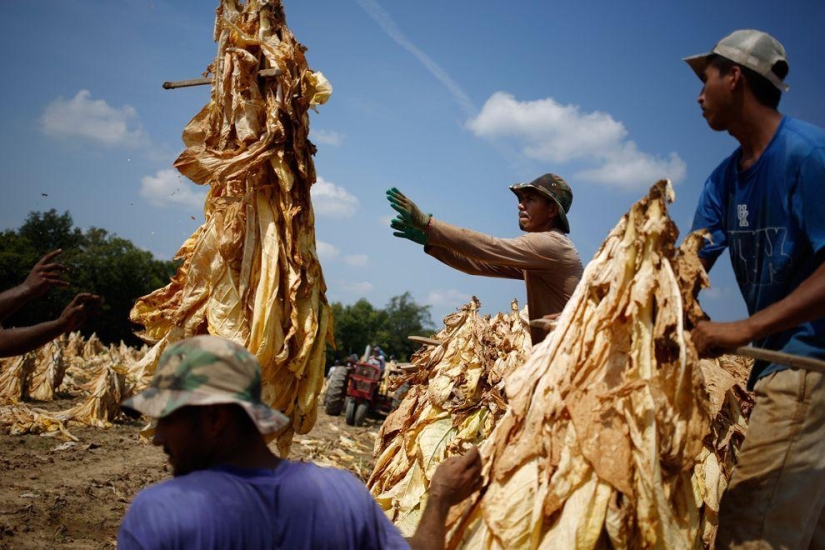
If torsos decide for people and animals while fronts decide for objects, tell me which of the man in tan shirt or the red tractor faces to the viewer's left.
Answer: the man in tan shirt

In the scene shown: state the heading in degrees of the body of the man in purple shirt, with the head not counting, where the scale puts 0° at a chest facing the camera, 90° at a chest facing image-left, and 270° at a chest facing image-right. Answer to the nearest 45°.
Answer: approximately 135°

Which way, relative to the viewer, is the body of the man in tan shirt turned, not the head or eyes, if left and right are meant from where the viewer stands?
facing to the left of the viewer

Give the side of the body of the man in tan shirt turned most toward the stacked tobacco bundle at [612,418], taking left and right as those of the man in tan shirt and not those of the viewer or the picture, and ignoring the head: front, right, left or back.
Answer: left

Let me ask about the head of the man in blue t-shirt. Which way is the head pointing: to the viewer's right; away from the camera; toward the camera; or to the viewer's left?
to the viewer's left

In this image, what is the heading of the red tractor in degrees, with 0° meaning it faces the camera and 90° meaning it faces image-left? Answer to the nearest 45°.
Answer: approximately 0°

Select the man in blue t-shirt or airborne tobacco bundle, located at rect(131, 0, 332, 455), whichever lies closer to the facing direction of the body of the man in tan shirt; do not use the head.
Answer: the airborne tobacco bundle

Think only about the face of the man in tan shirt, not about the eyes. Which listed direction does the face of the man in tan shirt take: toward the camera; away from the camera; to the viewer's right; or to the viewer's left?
to the viewer's left

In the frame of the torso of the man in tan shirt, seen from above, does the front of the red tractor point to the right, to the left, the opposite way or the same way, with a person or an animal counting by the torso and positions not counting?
to the left
